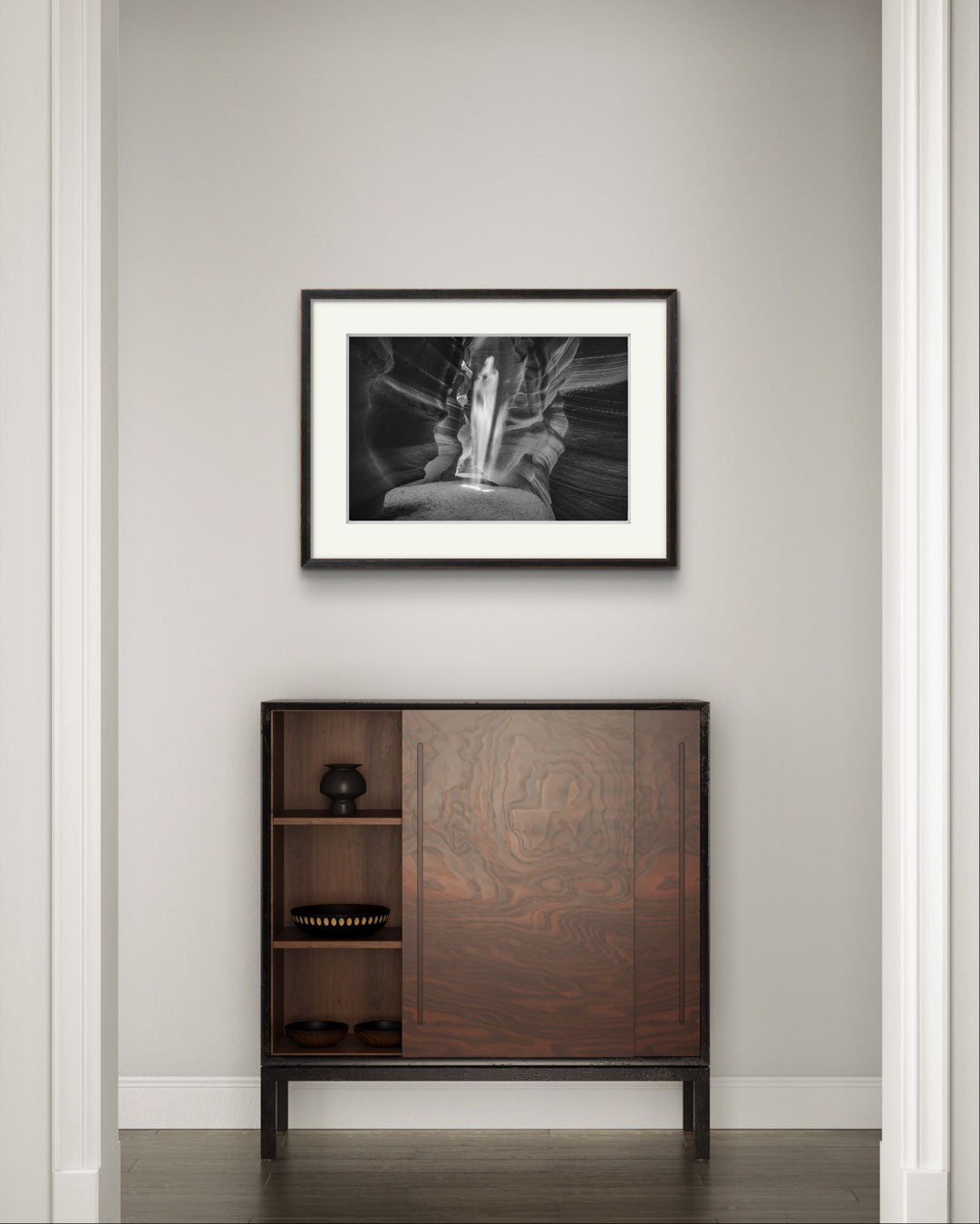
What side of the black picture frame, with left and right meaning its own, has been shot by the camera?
front

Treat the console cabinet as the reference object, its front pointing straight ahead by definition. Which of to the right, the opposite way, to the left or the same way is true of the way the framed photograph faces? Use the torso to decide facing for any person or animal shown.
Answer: the same way

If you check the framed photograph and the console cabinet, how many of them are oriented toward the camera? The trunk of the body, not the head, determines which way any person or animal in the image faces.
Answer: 2

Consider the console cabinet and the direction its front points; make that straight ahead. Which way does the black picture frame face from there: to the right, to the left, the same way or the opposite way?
the same way
